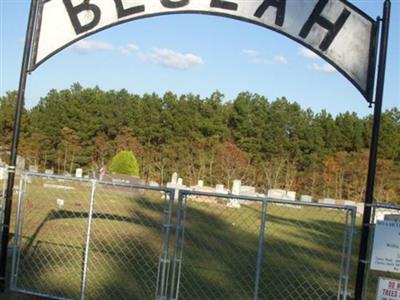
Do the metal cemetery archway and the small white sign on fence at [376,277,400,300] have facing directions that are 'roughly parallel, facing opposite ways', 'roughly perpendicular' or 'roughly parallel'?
roughly parallel

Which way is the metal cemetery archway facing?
toward the camera

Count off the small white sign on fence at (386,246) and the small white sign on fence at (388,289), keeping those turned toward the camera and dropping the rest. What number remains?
2

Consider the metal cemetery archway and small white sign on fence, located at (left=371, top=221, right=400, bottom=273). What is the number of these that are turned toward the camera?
2

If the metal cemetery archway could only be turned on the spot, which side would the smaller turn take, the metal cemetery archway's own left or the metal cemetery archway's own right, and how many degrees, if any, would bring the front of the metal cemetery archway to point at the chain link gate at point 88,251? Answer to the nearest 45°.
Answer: approximately 135° to the metal cemetery archway's own right

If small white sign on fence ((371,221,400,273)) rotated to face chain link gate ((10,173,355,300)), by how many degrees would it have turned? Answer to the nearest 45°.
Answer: approximately 135° to its right

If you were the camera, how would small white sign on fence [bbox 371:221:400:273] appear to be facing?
facing the viewer

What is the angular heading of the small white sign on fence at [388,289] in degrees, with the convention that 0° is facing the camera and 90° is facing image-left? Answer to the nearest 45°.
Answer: approximately 0°

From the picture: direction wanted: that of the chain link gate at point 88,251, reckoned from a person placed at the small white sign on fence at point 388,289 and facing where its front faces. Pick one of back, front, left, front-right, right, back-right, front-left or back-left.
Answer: back-right

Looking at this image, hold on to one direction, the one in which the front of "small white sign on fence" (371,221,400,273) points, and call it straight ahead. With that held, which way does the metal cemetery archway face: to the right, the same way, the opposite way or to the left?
the same way

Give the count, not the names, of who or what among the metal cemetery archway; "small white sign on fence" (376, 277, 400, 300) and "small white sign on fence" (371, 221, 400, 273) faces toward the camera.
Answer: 3
